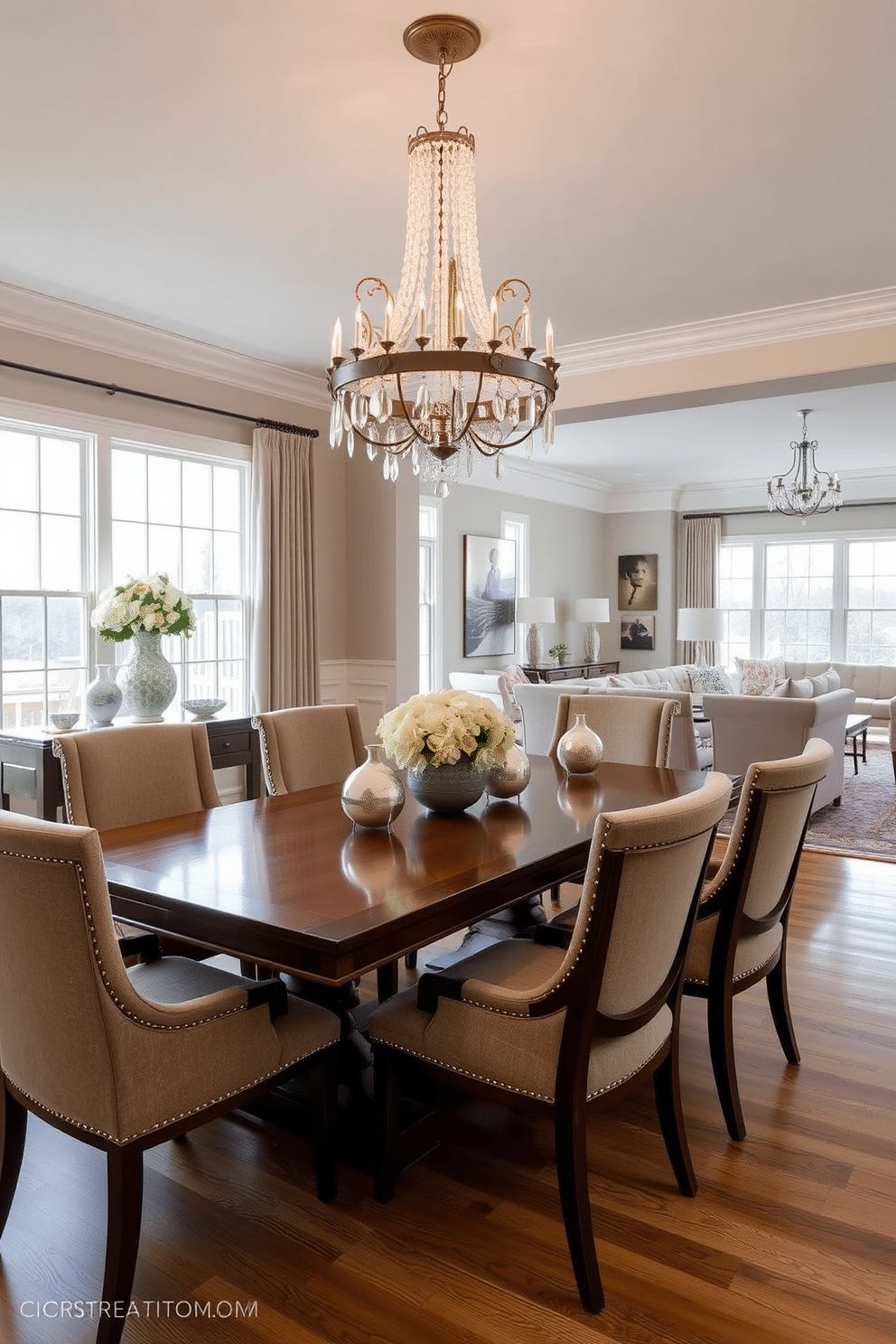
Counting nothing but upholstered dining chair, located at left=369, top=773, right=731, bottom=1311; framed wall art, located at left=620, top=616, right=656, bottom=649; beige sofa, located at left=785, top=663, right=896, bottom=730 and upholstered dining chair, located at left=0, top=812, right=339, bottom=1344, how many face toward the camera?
2

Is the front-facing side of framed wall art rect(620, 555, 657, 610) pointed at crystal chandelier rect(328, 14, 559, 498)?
yes

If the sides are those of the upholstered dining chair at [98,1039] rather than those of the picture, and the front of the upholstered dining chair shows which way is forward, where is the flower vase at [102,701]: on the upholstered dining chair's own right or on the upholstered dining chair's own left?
on the upholstered dining chair's own left

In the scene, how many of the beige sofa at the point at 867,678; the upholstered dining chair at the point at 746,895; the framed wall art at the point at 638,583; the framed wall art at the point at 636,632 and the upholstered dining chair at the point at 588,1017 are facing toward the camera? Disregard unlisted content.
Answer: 3

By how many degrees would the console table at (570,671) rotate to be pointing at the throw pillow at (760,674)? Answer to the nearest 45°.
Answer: approximately 45° to its left

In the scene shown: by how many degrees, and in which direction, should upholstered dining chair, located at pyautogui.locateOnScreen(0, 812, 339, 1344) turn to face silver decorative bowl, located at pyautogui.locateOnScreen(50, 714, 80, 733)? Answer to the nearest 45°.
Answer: approximately 45° to its left

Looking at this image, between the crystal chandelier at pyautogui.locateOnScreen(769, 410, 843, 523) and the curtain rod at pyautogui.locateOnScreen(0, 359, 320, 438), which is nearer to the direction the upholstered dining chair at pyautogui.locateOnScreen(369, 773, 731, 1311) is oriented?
the curtain rod

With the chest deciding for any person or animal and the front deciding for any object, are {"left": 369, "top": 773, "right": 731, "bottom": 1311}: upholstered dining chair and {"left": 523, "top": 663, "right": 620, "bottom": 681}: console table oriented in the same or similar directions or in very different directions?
very different directions

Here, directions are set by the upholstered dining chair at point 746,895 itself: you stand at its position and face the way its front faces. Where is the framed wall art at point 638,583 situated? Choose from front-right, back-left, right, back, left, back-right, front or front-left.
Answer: front-right

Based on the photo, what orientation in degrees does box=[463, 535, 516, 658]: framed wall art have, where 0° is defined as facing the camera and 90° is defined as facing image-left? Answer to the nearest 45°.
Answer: approximately 315°

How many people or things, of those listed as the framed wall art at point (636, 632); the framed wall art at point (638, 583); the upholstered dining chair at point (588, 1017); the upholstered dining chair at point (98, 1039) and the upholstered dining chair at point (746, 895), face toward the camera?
2
